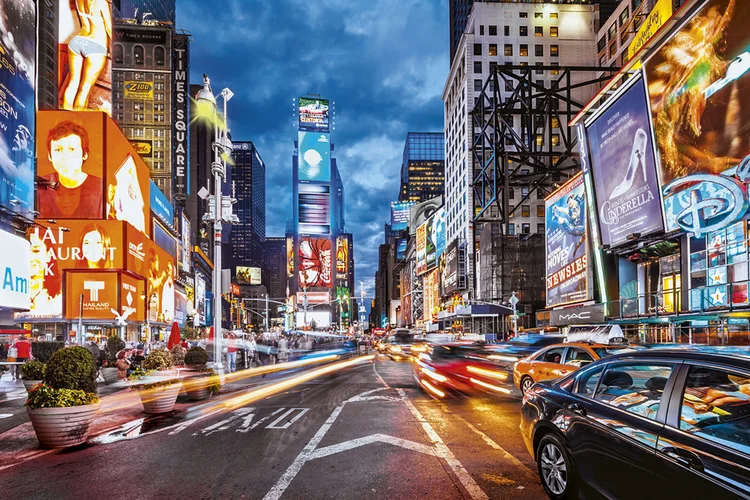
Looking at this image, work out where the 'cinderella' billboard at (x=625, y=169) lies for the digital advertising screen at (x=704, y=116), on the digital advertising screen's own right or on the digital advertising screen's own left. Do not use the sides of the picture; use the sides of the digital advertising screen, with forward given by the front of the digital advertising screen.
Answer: on the digital advertising screen's own right

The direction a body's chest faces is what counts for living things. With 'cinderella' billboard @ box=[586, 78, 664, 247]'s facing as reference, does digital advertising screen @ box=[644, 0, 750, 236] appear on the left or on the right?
on its left

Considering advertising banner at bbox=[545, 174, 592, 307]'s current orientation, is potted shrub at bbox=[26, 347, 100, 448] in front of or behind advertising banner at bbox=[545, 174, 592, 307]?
in front

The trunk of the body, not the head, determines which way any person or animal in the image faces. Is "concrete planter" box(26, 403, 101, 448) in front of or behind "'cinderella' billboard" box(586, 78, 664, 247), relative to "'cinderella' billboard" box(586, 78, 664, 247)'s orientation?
in front

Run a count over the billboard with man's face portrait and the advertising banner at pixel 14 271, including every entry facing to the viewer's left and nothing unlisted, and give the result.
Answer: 0

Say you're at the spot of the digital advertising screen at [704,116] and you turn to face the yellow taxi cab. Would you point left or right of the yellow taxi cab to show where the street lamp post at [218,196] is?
right
